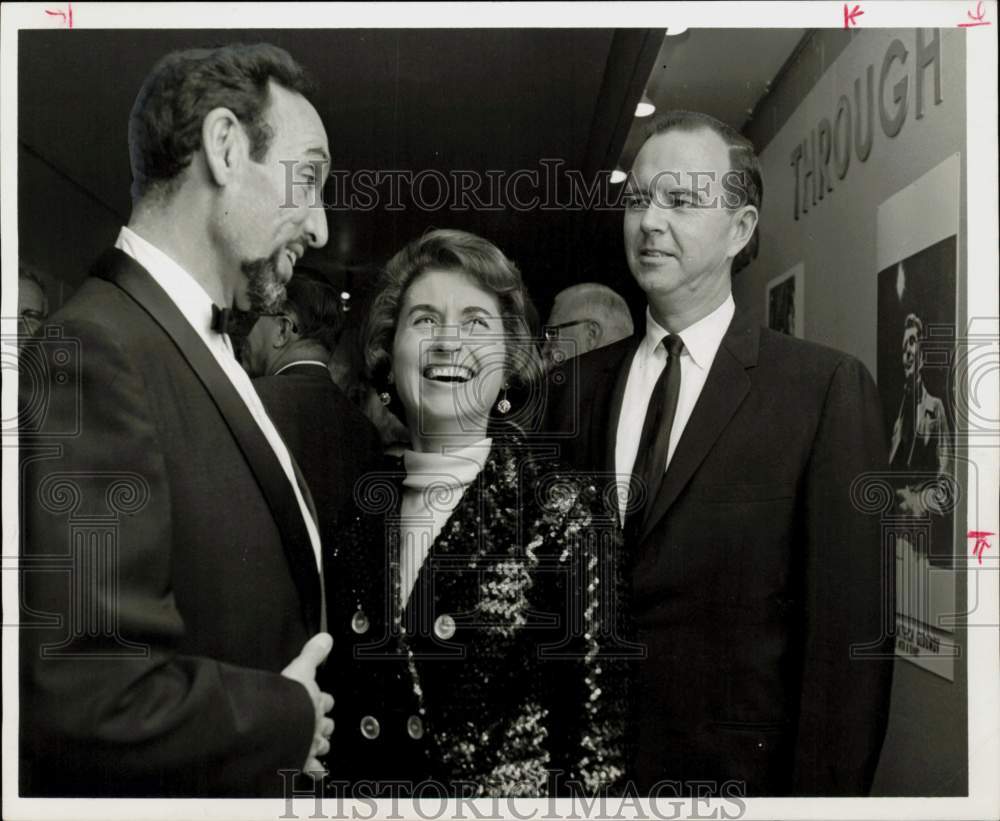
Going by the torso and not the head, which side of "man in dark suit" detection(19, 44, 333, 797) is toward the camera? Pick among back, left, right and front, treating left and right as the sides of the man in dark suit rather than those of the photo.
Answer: right

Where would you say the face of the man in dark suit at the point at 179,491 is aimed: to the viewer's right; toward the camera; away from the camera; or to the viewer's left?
to the viewer's right

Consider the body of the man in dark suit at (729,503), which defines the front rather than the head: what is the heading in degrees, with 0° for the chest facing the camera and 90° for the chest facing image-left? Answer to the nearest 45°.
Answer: approximately 45°

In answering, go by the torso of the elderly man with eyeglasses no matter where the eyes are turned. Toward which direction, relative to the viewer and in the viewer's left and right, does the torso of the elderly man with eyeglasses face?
facing to the left of the viewer

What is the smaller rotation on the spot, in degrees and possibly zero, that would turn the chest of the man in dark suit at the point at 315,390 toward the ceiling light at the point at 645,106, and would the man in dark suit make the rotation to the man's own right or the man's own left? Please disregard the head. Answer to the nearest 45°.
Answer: approximately 135° to the man's own right
